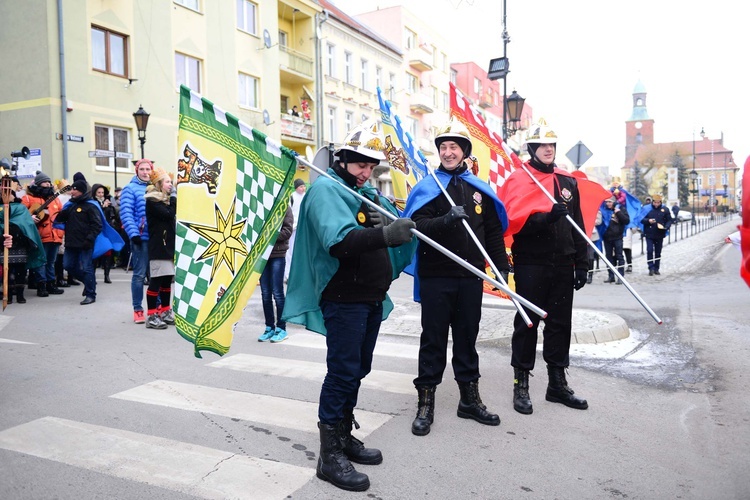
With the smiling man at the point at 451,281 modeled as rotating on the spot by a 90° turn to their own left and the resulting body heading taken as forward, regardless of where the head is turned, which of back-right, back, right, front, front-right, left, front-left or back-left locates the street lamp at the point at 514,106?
left

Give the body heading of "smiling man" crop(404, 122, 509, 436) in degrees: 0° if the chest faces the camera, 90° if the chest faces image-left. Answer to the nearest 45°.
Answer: approximately 0°

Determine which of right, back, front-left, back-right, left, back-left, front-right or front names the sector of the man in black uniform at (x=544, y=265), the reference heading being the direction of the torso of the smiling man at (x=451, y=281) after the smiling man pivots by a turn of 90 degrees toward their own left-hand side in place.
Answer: front-left

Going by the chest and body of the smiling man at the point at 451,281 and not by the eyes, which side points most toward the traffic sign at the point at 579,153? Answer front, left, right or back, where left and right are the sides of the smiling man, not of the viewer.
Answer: back
